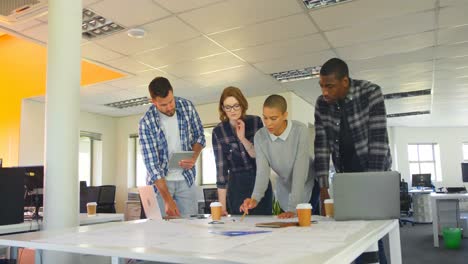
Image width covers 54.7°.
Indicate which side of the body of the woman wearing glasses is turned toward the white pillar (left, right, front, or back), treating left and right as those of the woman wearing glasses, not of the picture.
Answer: right

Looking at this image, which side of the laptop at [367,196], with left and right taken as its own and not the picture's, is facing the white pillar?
left

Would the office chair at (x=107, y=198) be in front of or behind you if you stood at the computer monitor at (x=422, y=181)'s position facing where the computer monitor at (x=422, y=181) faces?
in front

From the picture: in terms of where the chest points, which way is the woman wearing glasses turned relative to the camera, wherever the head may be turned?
toward the camera

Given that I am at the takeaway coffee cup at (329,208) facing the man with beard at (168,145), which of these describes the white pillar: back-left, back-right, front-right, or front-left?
front-left

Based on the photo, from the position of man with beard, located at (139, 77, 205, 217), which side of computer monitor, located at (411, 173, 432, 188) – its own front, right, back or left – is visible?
front

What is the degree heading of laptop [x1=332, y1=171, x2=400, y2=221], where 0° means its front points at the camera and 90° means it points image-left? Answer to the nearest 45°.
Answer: approximately 180°

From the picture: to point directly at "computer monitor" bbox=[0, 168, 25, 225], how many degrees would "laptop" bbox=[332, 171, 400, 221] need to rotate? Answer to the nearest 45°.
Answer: approximately 90° to its left

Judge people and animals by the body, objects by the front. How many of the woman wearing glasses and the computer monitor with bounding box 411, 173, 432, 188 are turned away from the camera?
0

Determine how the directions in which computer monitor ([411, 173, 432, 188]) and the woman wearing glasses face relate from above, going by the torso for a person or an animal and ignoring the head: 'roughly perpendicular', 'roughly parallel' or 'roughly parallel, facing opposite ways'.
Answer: roughly parallel

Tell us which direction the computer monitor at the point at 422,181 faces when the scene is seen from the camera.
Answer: facing the viewer

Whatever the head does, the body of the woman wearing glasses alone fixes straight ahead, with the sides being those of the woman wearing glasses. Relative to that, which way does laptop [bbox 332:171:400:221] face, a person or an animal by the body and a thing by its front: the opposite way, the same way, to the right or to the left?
the opposite way
